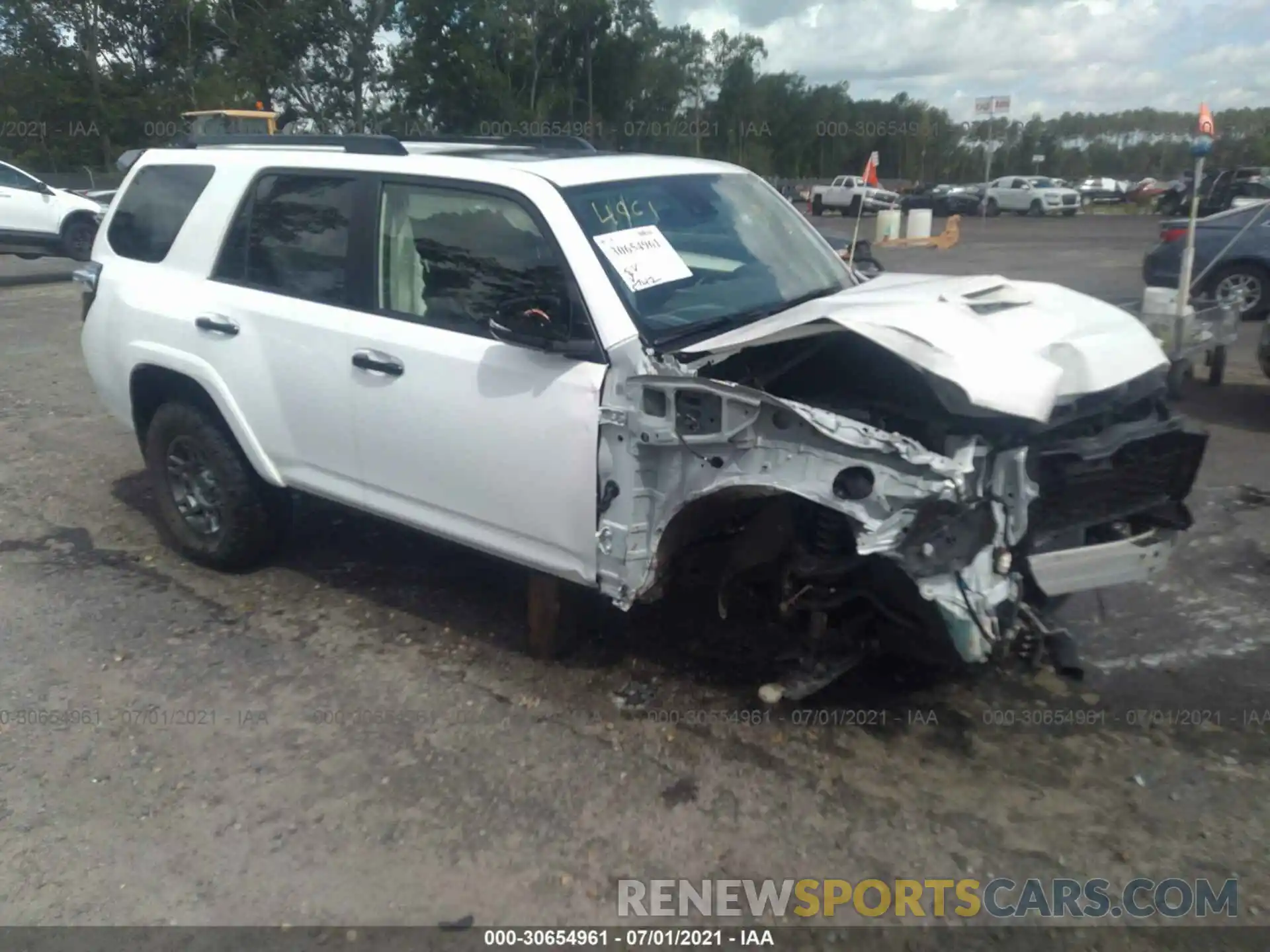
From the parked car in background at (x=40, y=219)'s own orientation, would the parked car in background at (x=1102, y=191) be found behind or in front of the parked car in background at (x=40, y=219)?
in front

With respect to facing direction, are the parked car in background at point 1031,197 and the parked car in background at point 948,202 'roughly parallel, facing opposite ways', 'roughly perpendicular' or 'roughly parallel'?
roughly parallel

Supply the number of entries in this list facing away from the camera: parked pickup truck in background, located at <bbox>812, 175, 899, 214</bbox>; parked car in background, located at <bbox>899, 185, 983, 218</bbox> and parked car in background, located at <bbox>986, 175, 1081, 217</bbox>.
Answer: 0

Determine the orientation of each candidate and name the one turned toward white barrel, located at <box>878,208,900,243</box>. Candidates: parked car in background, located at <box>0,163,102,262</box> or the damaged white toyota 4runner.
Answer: the parked car in background

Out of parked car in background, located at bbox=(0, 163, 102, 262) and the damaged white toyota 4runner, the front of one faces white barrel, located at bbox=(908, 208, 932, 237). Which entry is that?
the parked car in background

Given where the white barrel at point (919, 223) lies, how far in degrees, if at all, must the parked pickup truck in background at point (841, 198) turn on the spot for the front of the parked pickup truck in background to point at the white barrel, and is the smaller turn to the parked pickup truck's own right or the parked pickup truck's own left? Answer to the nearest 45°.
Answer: approximately 45° to the parked pickup truck's own right

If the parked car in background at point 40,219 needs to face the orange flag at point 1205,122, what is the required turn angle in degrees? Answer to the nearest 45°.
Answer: approximately 45° to its right

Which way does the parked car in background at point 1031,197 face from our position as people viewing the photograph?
facing the viewer and to the right of the viewer

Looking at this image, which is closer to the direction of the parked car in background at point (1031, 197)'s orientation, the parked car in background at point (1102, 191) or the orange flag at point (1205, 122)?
the orange flag

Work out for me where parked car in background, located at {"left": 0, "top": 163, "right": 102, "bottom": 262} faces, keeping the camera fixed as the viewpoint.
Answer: facing to the right of the viewer

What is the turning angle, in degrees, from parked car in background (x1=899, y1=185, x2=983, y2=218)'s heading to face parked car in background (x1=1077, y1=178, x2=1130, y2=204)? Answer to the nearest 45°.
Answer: approximately 90° to its left

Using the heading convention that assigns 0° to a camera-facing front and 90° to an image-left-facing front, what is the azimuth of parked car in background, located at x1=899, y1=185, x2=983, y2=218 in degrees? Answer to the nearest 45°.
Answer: approximately 315°

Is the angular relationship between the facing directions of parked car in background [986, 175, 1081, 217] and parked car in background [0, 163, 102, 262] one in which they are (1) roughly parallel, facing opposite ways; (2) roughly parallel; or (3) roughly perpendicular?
roughly perpendicular

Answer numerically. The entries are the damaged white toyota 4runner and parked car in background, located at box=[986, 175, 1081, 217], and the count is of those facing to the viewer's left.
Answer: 0

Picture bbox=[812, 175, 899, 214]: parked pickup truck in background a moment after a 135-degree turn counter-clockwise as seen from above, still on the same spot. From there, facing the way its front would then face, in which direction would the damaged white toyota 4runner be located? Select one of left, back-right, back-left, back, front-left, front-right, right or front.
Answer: back
